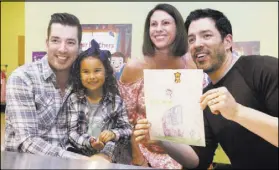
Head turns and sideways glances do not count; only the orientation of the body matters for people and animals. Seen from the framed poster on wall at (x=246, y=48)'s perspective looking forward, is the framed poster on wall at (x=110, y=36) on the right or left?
on its right

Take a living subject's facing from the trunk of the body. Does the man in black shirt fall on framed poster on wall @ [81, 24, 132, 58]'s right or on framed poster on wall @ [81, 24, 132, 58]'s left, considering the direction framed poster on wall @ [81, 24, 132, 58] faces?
on its left

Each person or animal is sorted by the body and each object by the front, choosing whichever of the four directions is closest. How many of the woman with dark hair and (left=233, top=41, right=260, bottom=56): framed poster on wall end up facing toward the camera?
2

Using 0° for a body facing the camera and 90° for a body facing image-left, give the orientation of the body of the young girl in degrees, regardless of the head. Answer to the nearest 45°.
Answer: approximately 0°

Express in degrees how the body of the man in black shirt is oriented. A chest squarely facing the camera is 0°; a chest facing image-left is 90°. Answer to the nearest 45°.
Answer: approximately 45°
